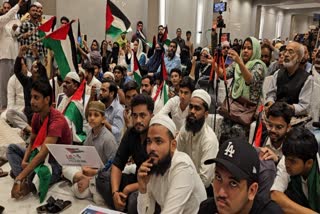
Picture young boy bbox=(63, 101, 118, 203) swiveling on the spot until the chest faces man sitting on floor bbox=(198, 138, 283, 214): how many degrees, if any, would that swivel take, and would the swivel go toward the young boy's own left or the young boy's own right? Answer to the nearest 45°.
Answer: approximately 45° to the young boy's own left

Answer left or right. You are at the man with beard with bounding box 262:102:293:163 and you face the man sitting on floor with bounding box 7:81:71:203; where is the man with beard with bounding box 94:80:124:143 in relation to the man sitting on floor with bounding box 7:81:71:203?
right

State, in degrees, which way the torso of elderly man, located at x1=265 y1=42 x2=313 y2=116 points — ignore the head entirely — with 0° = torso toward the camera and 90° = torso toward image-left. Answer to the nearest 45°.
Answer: approximately 45°

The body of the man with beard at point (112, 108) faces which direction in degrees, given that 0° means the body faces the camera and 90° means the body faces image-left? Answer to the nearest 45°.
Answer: approximately 45°
